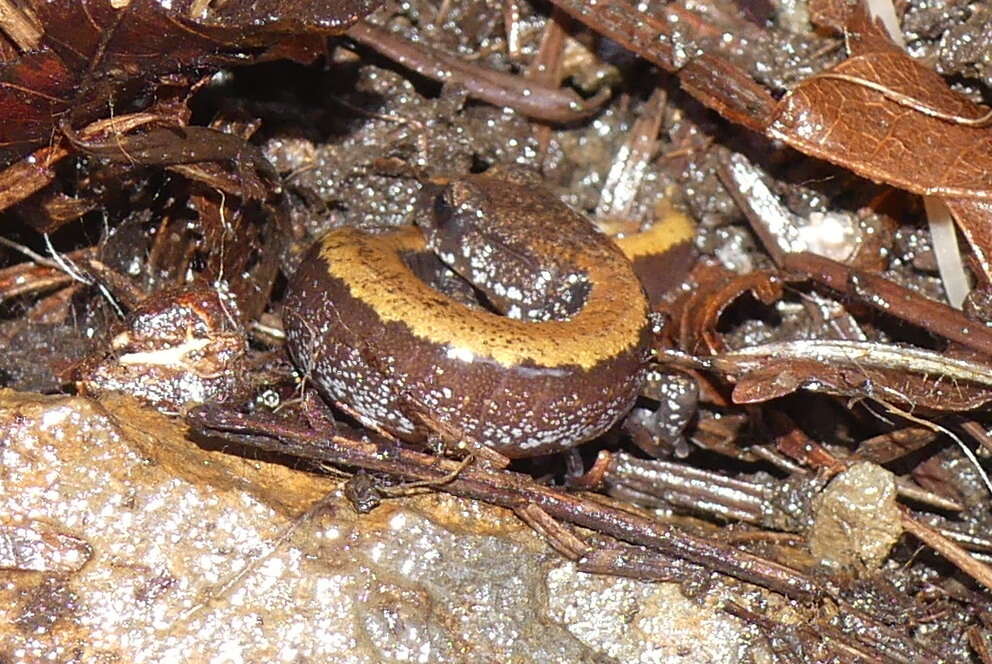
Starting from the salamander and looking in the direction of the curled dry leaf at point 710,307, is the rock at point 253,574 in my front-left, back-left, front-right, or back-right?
back-right

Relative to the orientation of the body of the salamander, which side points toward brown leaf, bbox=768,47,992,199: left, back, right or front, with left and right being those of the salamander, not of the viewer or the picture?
right

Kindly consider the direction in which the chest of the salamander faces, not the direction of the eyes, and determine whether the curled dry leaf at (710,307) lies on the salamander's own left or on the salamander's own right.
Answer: on the salamander's own right

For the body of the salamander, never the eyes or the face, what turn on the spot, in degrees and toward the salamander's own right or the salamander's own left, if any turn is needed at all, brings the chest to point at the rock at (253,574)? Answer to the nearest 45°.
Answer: approximately 90° to the salamander's own left
